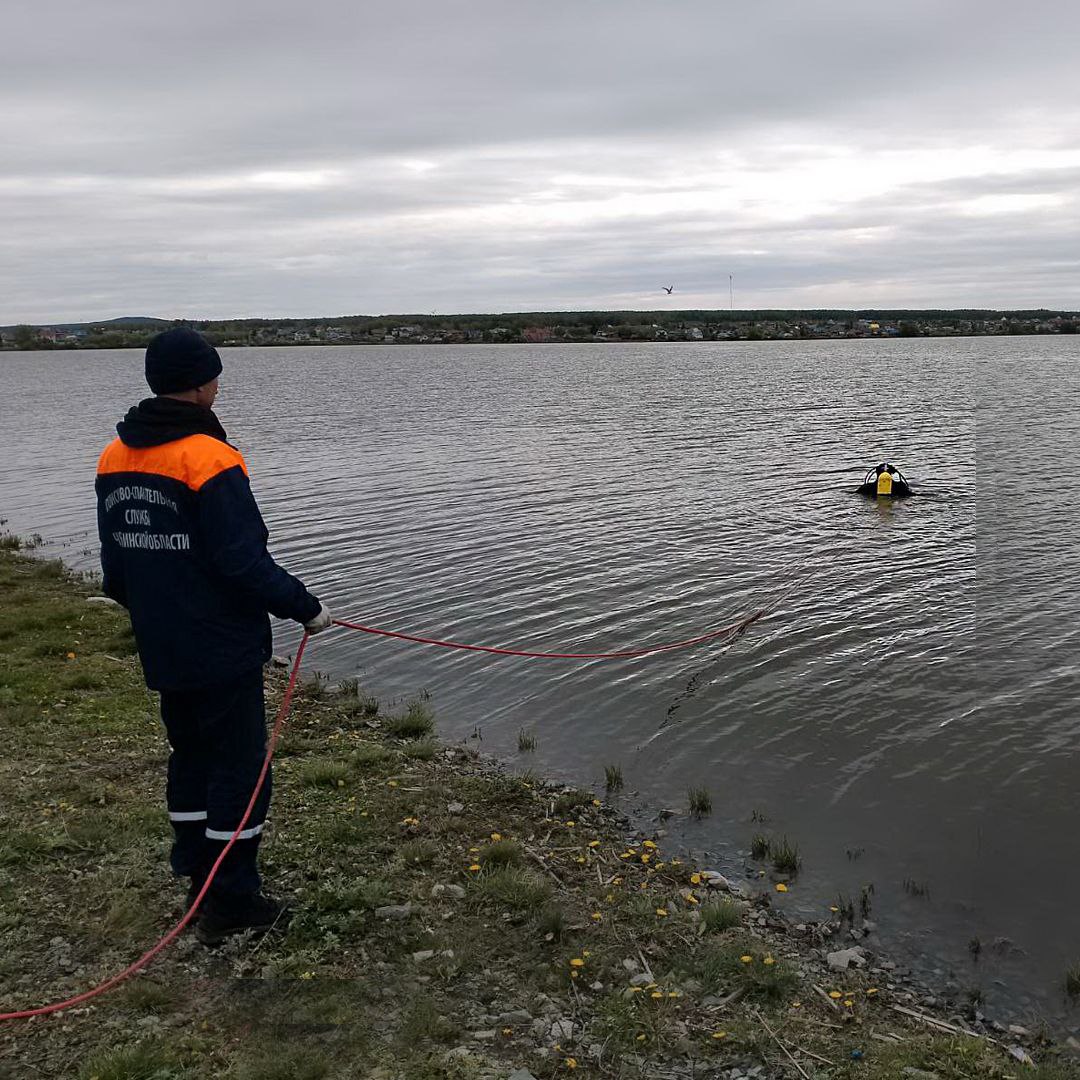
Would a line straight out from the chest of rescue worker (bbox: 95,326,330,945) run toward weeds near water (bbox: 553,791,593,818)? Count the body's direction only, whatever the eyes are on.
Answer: yes

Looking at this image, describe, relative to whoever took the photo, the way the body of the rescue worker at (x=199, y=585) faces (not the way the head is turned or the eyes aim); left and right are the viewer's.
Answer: facing away from the viewer and to the right of the viewer

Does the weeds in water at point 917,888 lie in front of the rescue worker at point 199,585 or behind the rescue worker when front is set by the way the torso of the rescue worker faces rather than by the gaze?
in front

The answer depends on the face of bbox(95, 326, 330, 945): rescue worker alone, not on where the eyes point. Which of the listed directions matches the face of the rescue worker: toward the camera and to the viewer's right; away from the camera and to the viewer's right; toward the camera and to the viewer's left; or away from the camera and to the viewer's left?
away from the camera and to the viewer's right

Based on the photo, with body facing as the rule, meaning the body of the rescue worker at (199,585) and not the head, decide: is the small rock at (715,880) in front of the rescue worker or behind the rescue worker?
in front

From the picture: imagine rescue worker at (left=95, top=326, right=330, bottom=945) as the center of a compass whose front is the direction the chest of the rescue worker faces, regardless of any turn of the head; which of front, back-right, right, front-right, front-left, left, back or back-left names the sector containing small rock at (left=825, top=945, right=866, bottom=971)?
front-right

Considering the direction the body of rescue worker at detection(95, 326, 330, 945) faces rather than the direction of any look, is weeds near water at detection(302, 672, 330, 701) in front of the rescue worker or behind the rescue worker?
in front
